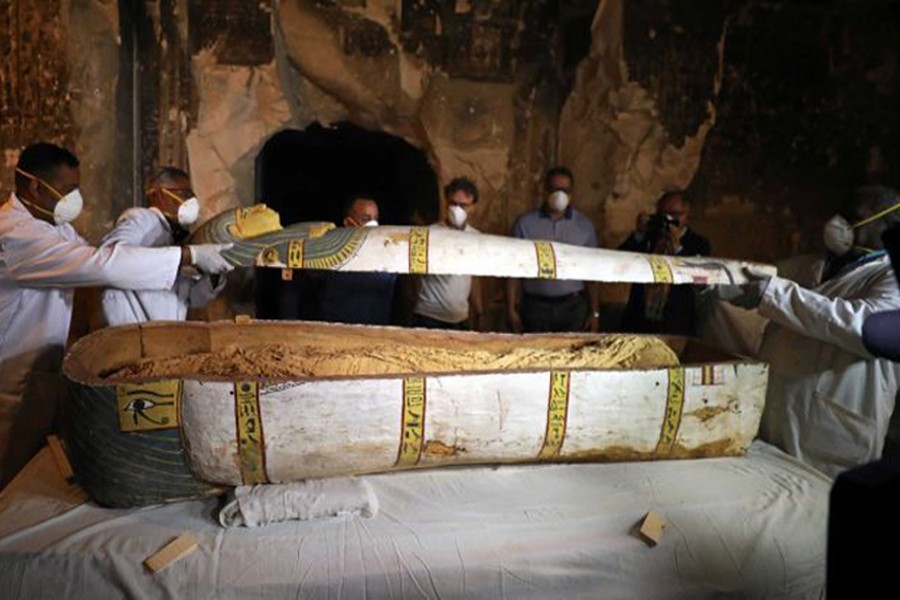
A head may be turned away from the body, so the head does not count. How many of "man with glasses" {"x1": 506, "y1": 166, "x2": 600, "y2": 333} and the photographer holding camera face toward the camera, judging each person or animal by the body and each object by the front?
2

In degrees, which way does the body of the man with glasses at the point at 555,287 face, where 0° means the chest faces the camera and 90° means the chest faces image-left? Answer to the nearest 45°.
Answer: approximately 0°

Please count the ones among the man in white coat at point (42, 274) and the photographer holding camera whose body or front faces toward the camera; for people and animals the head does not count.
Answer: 1

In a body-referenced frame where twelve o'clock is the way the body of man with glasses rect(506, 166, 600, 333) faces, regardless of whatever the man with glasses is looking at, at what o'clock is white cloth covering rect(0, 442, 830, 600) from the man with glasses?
The white cloth covering is roughly at 12 o'clock from the man with glasses.

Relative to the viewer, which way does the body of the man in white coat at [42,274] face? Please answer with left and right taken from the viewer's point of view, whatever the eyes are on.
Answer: facing to the right of the viewer

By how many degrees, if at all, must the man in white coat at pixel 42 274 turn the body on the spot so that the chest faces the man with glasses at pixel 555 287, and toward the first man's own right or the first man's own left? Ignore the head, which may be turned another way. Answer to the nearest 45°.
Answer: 0° — they already face them

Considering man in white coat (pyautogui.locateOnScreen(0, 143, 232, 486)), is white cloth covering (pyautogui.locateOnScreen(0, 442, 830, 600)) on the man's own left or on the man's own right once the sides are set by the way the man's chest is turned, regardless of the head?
on the man's own right

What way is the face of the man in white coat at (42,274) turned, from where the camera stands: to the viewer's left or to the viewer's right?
to the viewer's right
